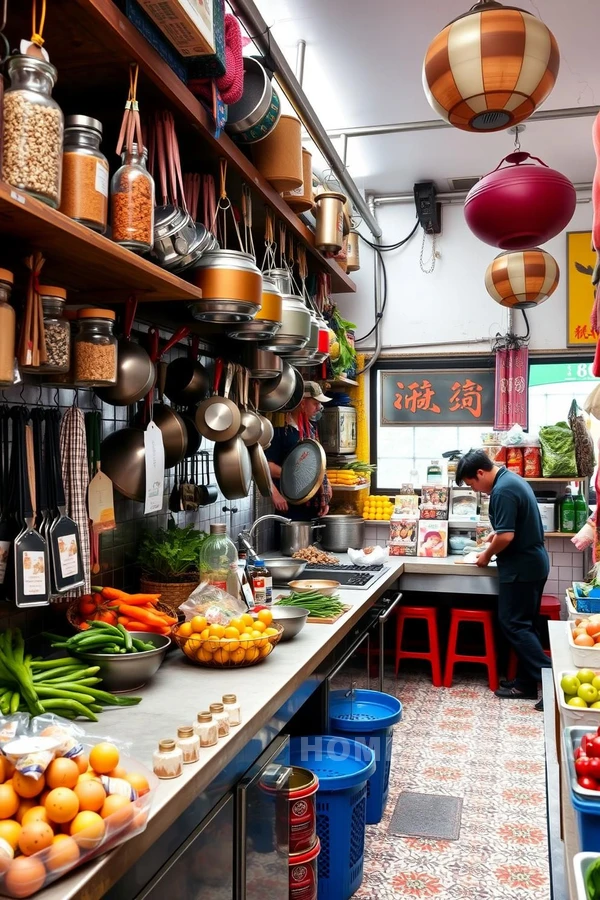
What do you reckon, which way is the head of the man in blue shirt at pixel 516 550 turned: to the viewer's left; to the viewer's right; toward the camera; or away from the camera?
to the viewer's left

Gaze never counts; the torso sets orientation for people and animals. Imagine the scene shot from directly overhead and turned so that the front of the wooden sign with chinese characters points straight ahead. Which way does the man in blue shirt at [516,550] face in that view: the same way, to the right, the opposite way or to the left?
to the right

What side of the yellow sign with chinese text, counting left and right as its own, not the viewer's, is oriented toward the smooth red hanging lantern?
front

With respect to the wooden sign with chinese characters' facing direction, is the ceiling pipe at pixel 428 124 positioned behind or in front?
in front

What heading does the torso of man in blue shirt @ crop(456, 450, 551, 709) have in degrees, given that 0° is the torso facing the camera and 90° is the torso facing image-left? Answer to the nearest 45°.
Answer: approximately 90°

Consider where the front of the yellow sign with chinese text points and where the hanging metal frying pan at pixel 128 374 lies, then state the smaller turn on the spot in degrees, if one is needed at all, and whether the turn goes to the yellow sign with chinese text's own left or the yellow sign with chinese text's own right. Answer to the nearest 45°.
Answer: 0° — it already faces it

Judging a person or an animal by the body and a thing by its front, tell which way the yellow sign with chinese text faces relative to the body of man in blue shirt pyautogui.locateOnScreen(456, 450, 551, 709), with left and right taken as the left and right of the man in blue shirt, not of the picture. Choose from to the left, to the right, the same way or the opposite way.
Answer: to the left

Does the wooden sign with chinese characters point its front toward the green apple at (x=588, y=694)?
yes

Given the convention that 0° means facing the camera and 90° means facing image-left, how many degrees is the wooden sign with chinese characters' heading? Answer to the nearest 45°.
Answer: approximately 0°

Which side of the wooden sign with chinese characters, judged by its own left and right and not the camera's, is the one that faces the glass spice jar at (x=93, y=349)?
front

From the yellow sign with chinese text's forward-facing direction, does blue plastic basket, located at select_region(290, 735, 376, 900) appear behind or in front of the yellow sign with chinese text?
in front

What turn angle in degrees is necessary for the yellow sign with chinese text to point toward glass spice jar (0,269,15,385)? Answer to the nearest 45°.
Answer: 0° — it already faces it

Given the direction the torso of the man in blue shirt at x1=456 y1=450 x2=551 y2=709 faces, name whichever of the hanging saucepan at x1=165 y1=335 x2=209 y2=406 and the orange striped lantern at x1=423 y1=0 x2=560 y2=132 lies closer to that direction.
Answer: the hanging saucepan

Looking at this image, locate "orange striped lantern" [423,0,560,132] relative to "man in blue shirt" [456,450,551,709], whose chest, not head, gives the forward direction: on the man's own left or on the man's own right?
on the man's own left

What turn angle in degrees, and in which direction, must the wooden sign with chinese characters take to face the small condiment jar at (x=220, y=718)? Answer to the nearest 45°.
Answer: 0° — it already faces it
